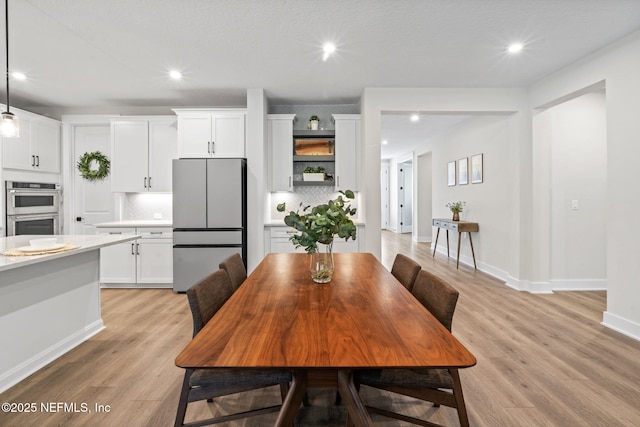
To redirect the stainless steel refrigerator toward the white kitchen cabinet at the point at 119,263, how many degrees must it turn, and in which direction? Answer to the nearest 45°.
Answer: approximately 135° to its right

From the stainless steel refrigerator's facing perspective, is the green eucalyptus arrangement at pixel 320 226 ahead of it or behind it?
ahead

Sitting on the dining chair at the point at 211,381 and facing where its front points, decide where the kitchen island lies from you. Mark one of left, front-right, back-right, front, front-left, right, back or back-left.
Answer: back-left

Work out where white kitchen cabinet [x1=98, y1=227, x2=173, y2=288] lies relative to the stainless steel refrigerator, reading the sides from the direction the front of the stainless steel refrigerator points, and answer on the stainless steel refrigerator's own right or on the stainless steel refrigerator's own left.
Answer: on the stainless steel refrigerator's own right

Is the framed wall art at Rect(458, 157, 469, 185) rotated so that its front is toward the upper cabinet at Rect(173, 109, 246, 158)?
yes

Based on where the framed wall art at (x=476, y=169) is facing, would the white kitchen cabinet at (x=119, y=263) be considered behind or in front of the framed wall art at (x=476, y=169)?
in front

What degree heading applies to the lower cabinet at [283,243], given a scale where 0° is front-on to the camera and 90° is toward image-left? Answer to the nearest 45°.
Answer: approximately 0°

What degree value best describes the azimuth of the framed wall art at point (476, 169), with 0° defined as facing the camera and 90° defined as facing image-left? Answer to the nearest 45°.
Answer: approximately 45°

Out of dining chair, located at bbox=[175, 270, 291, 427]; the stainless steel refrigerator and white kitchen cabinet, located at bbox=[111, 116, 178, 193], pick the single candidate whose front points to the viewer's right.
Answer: the dining chair

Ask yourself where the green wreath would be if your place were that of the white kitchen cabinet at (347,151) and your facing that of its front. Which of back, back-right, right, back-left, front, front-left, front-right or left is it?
right

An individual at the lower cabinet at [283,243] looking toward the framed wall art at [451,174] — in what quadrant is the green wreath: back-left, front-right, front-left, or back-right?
back-left

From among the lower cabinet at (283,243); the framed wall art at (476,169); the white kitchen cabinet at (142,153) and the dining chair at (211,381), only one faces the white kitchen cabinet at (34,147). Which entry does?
the framed wall art
